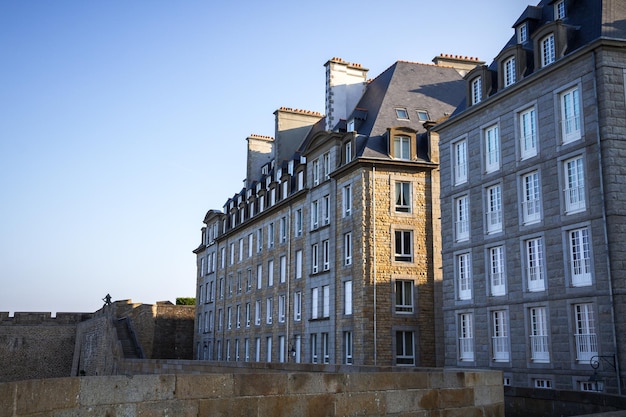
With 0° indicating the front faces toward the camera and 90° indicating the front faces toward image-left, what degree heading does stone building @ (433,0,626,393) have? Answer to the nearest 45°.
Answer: approximately 45°

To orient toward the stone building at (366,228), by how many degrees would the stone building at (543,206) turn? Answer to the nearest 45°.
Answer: approximately 90° to its right
